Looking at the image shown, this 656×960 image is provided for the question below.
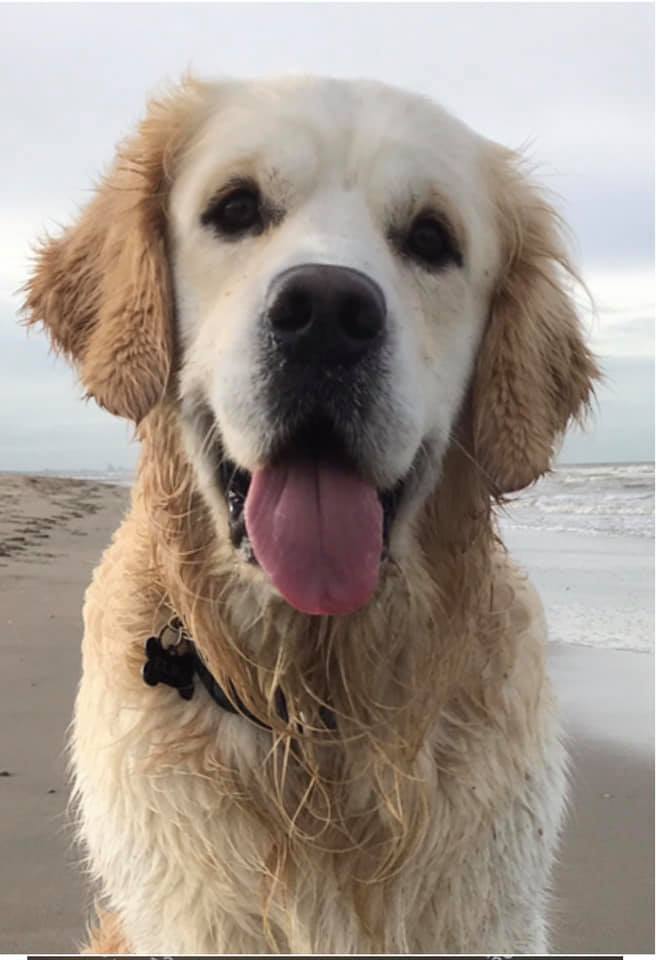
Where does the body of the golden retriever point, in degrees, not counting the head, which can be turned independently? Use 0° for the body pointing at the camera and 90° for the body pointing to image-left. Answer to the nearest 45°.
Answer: approximately 0°
